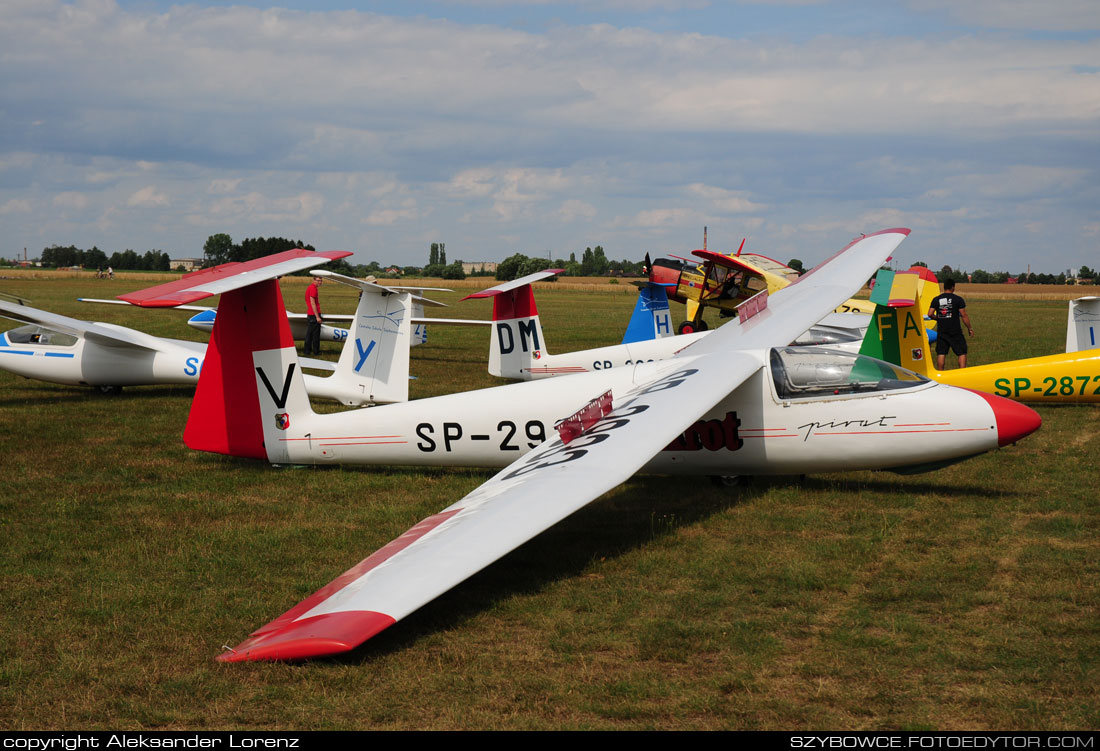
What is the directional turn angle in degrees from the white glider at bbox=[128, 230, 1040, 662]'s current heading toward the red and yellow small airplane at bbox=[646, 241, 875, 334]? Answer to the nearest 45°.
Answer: approximately 90° to its left

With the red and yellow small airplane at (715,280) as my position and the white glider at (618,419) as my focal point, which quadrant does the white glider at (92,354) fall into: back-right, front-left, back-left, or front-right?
front-right

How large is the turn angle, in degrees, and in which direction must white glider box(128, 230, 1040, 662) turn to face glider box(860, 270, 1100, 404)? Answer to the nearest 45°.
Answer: approximately 45° to its left

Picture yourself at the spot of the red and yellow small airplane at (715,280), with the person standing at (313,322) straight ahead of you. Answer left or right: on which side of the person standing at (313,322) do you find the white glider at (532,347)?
left

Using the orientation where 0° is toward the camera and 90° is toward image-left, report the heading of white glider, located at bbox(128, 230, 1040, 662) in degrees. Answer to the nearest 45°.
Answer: approximately 270°

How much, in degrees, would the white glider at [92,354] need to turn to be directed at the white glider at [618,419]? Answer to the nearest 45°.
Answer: approximately 180°

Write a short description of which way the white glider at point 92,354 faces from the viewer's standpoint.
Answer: facing away from the viewer and to the left of the viewer

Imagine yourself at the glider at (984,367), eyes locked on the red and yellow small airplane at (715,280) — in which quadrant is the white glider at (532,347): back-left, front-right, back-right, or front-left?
front-left

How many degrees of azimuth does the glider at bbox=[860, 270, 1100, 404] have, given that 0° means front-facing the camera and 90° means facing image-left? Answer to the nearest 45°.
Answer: approximately 270°

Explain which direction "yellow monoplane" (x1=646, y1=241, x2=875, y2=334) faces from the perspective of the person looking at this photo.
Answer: facing the viewer and to the left of the viewer

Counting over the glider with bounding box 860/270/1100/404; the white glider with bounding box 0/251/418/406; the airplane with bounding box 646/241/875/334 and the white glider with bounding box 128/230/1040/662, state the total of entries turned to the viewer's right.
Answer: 2

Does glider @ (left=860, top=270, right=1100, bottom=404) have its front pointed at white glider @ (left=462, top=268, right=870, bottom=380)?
no
